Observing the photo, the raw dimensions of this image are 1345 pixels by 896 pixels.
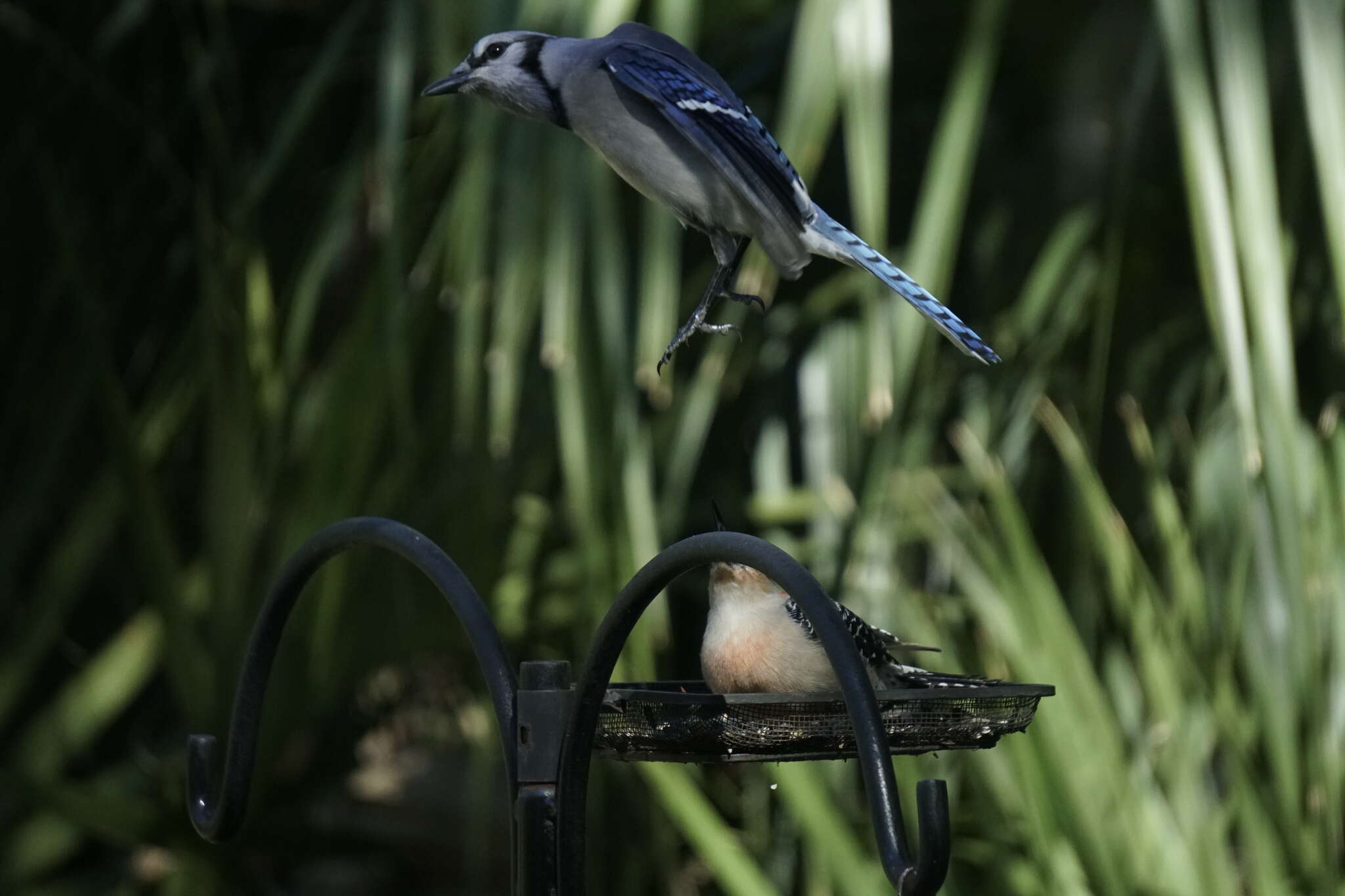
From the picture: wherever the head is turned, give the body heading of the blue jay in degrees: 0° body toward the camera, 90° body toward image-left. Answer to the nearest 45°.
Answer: approximately 90°

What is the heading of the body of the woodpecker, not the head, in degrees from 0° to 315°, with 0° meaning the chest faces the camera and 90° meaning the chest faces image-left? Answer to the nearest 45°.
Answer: approximately 45°
